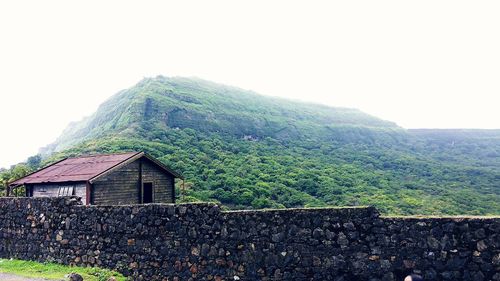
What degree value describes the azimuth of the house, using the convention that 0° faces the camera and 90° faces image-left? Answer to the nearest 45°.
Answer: approximately 315°
